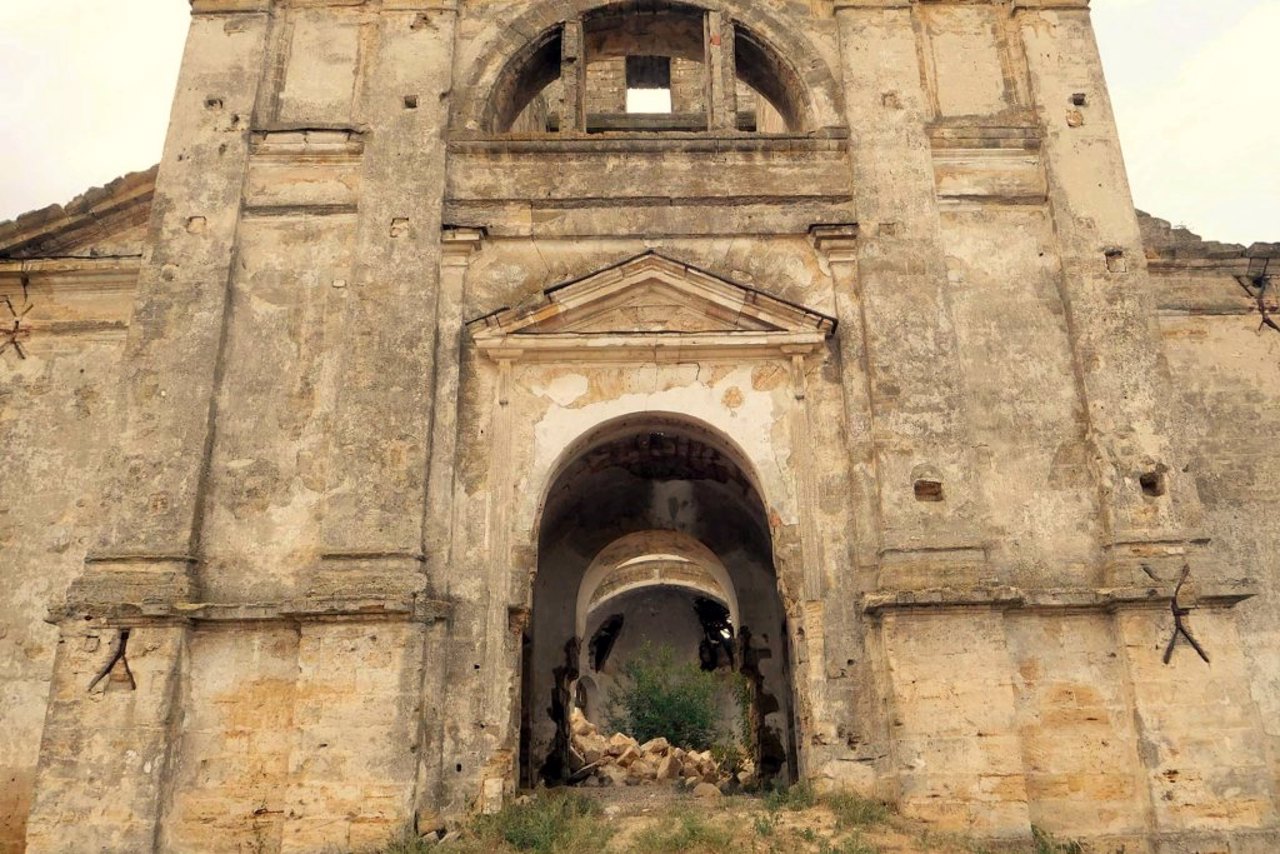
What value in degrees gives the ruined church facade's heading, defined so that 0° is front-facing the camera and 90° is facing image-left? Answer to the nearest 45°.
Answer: approximately 0°
